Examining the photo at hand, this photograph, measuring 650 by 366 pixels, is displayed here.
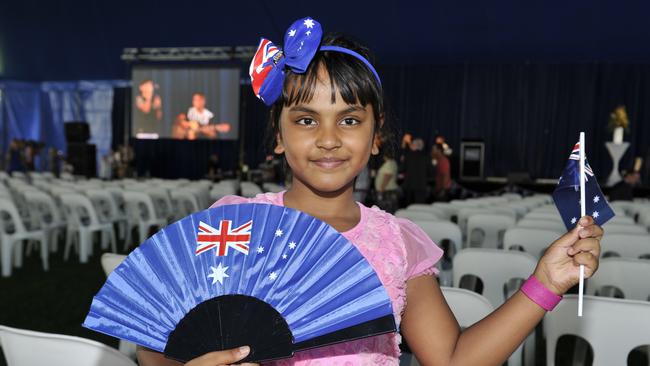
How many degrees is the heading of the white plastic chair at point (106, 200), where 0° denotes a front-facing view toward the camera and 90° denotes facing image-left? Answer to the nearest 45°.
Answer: approximately 225°

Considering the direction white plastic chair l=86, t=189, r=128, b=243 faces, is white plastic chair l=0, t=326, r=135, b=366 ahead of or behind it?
behind

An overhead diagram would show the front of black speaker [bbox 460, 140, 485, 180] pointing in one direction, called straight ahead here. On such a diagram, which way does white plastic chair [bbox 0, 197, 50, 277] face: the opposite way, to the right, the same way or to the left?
the opposite way

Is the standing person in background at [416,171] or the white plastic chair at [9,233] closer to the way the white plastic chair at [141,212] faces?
the standing person in background

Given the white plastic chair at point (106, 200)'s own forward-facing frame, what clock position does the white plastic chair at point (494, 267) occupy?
the white plastic chair at point (494, 267) is roughly at 4 o'clock from the white plastic chair at point (106, 200).

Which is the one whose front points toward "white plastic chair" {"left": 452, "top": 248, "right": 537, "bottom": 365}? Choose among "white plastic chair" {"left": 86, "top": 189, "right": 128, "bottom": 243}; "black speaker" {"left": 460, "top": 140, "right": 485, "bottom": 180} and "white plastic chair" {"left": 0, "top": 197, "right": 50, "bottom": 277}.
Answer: the black speaker
